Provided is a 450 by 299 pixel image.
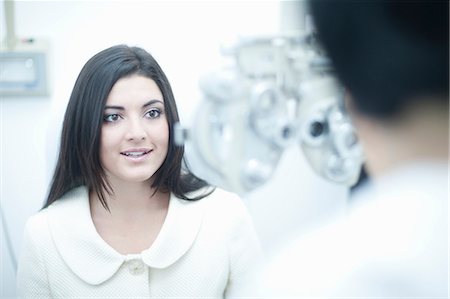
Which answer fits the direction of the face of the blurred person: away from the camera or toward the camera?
away from the camera

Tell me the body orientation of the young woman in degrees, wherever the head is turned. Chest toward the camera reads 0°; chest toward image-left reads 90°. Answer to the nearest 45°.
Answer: approximately 0°
